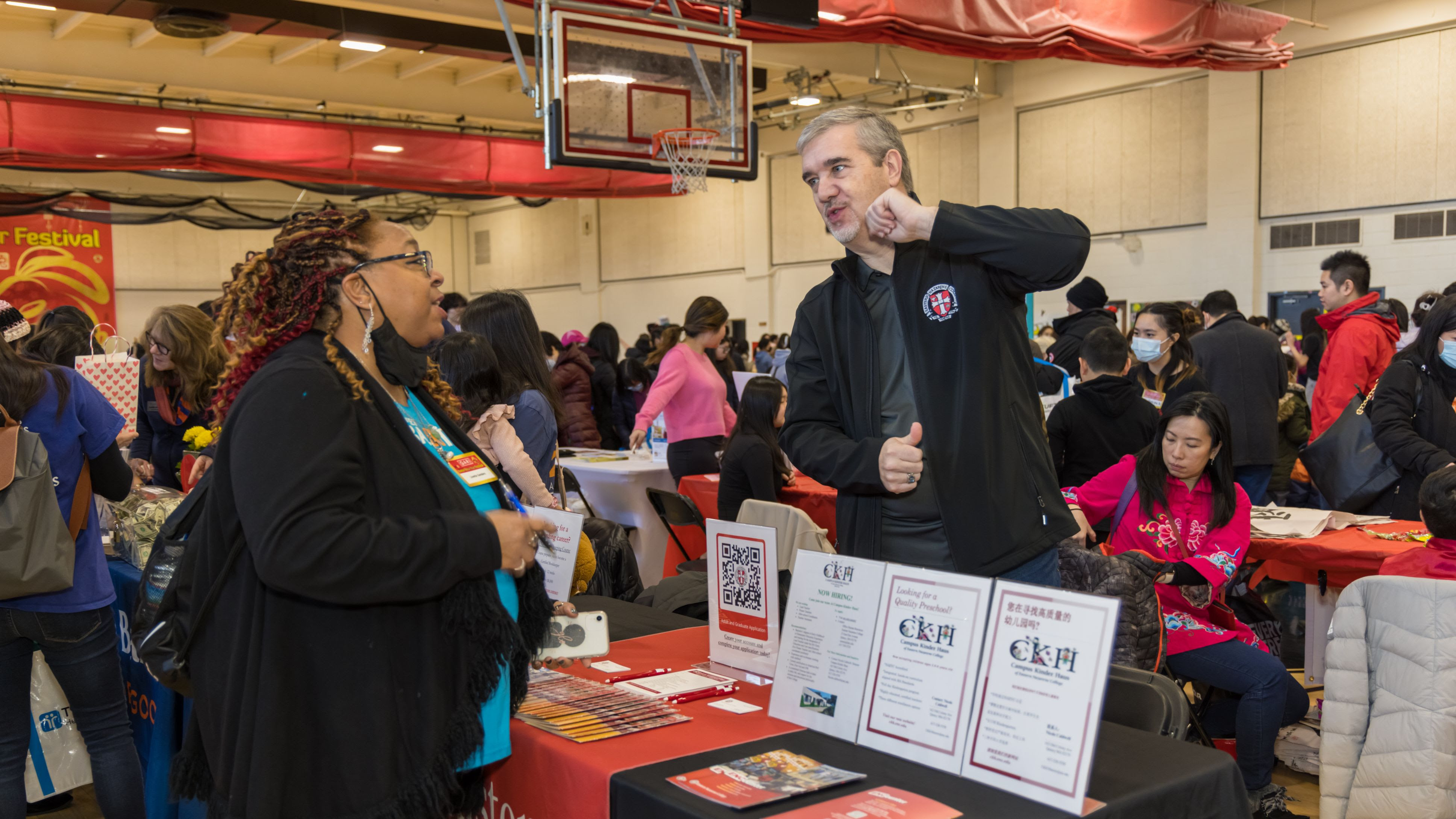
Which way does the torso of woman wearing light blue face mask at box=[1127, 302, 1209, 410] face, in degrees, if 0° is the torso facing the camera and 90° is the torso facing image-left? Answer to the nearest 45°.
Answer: approximately 45°

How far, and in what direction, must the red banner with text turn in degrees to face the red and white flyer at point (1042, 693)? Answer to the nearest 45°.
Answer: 0° — it already faces it

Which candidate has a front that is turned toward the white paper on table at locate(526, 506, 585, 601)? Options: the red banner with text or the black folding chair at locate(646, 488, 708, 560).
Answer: the red banner with text

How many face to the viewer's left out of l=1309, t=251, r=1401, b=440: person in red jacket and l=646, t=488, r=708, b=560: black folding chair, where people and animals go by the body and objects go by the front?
1

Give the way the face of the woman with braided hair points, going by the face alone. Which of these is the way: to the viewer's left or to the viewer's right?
to the viewer's right

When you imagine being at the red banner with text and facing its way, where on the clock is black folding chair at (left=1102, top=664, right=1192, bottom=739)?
The black folding chair is roughly at 12 o'clock from the red banner with text.

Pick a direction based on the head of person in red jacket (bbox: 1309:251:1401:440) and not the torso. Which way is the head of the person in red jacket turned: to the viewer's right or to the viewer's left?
to the viewer's left

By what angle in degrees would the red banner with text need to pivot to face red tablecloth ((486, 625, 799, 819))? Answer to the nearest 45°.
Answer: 0° — it already faces it

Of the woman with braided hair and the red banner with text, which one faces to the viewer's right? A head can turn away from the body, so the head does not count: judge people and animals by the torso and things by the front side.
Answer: the woman with braided hair

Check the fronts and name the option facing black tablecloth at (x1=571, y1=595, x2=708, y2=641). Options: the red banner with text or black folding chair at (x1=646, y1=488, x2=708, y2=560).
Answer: the red banner with text

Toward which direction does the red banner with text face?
toward the camera

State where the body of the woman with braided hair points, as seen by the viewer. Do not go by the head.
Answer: to the viewer's right

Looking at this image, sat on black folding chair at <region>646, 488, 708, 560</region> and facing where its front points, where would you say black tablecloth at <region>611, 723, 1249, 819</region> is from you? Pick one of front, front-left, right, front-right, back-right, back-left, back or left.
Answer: back-right
